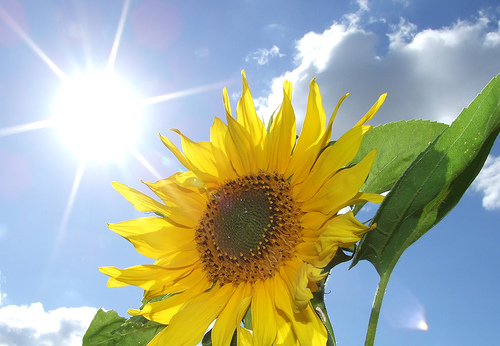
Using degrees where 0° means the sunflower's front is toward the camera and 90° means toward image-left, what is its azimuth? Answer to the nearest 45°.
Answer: approximately 0°
